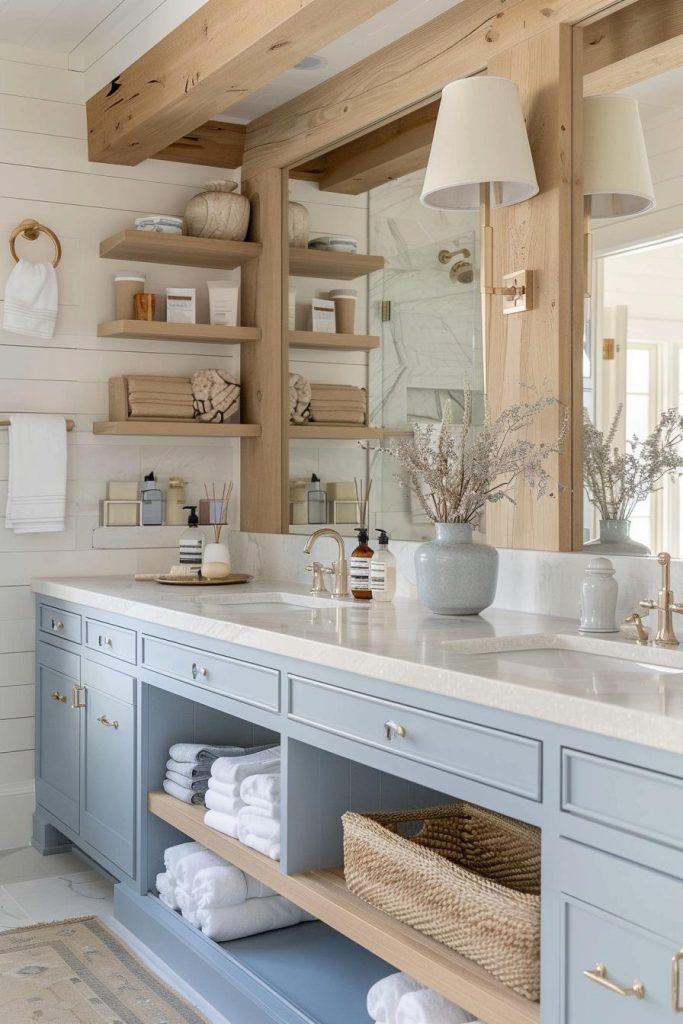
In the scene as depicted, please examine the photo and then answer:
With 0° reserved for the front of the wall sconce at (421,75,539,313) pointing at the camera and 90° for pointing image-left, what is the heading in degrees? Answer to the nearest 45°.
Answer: approximately 45°

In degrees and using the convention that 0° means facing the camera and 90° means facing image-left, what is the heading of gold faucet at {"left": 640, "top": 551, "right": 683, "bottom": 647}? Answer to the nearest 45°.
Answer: approximately 45°

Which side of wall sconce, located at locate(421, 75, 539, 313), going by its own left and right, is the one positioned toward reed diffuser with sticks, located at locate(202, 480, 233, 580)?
right
